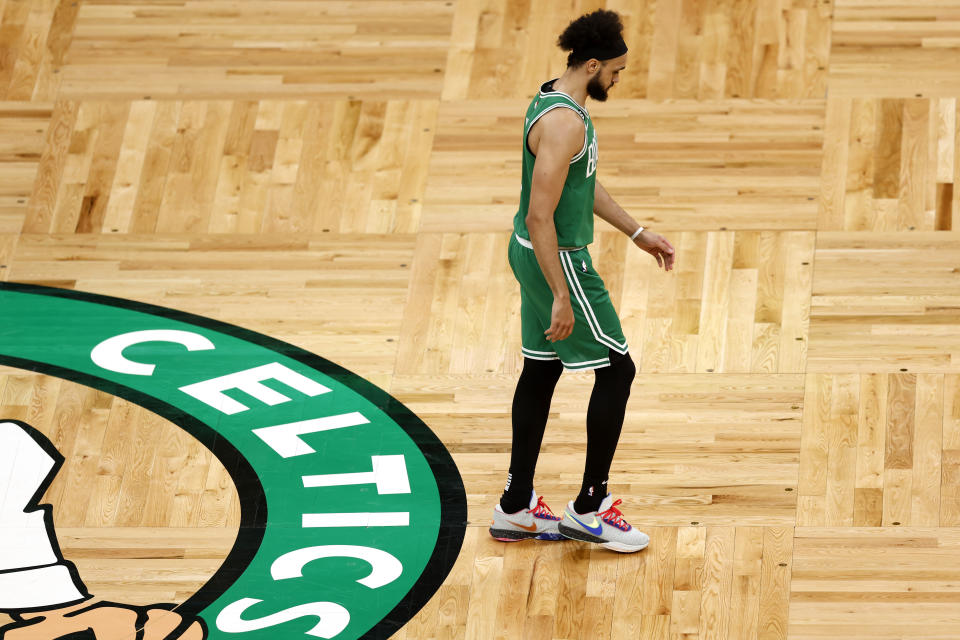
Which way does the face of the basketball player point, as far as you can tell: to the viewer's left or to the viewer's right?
to the viewer's right

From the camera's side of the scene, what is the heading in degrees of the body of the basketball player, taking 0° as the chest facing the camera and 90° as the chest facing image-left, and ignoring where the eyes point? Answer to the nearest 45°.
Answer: approximately 270°
